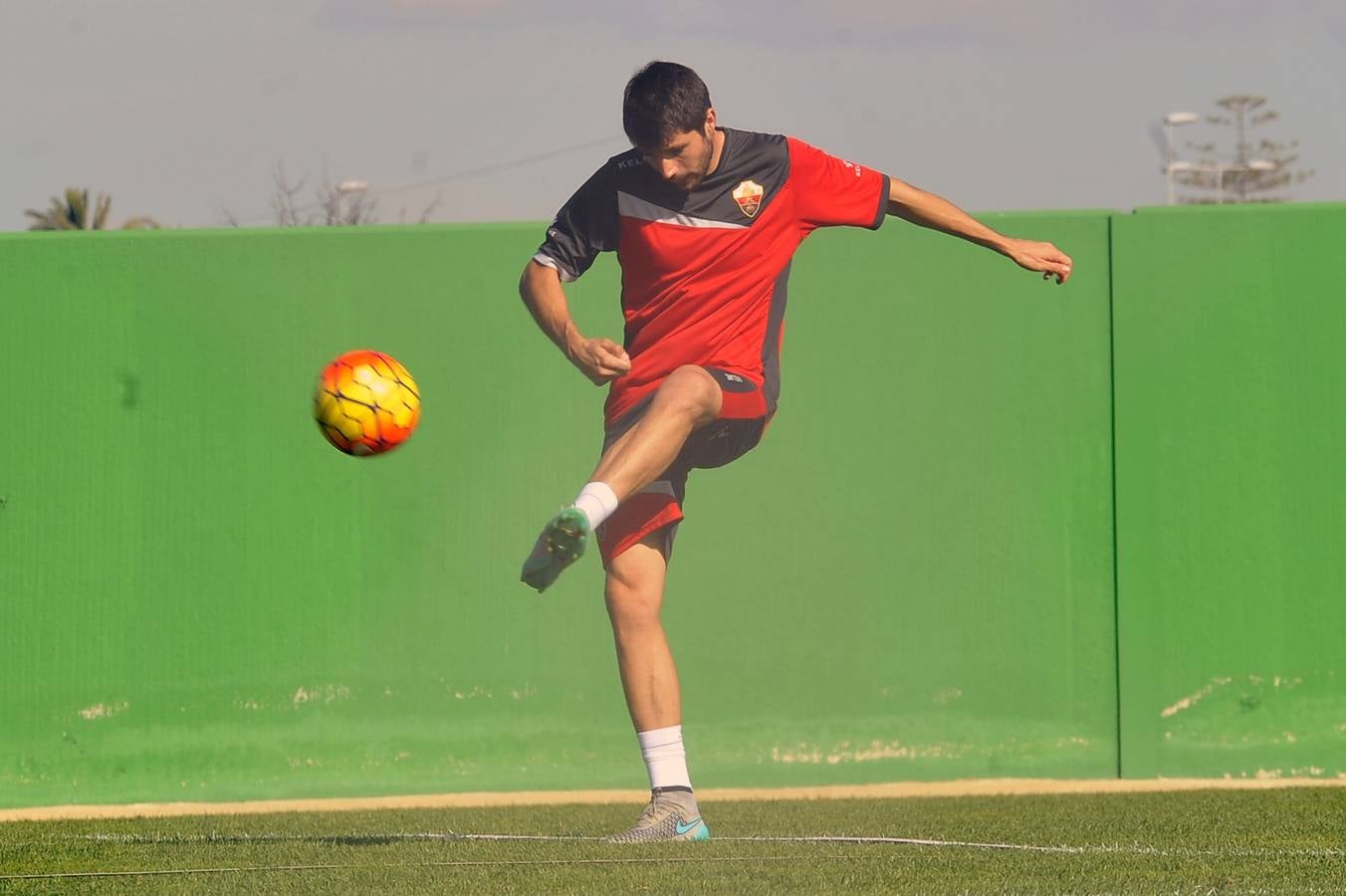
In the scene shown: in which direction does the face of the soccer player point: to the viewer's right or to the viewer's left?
to the viewer's left

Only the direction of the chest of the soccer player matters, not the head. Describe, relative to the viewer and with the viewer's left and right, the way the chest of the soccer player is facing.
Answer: facing the viewer and to the left of the viewer
